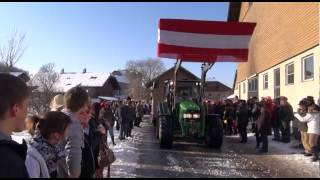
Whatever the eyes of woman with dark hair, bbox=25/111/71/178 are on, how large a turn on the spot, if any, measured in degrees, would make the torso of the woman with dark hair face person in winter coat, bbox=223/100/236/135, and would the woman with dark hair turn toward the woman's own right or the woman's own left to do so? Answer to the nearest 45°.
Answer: approximately 45° to the woman's own left

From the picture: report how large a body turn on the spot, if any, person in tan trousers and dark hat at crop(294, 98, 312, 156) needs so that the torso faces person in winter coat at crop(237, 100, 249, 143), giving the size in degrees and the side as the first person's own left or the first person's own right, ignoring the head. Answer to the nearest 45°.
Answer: approximately 45° to the first person's own right

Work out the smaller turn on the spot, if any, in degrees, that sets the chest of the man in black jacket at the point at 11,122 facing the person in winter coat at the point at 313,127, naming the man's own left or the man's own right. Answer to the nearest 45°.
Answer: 0° — they already face them

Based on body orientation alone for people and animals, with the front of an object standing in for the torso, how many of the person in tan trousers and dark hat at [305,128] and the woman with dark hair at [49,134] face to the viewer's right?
1

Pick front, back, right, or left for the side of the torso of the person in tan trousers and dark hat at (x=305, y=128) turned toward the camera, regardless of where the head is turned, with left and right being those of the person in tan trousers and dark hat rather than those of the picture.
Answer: left

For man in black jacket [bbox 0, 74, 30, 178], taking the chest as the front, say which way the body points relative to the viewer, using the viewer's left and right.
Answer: facing away from the viewer and to the right of the viewer

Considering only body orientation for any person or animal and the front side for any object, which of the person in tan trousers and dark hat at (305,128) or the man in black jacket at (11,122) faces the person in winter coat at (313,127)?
the man in black jacket

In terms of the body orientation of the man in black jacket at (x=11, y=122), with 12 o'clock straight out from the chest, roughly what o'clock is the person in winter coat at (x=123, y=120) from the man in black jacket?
The person in winter coat is roughly at 11 o'clock from the man in black jacket.
